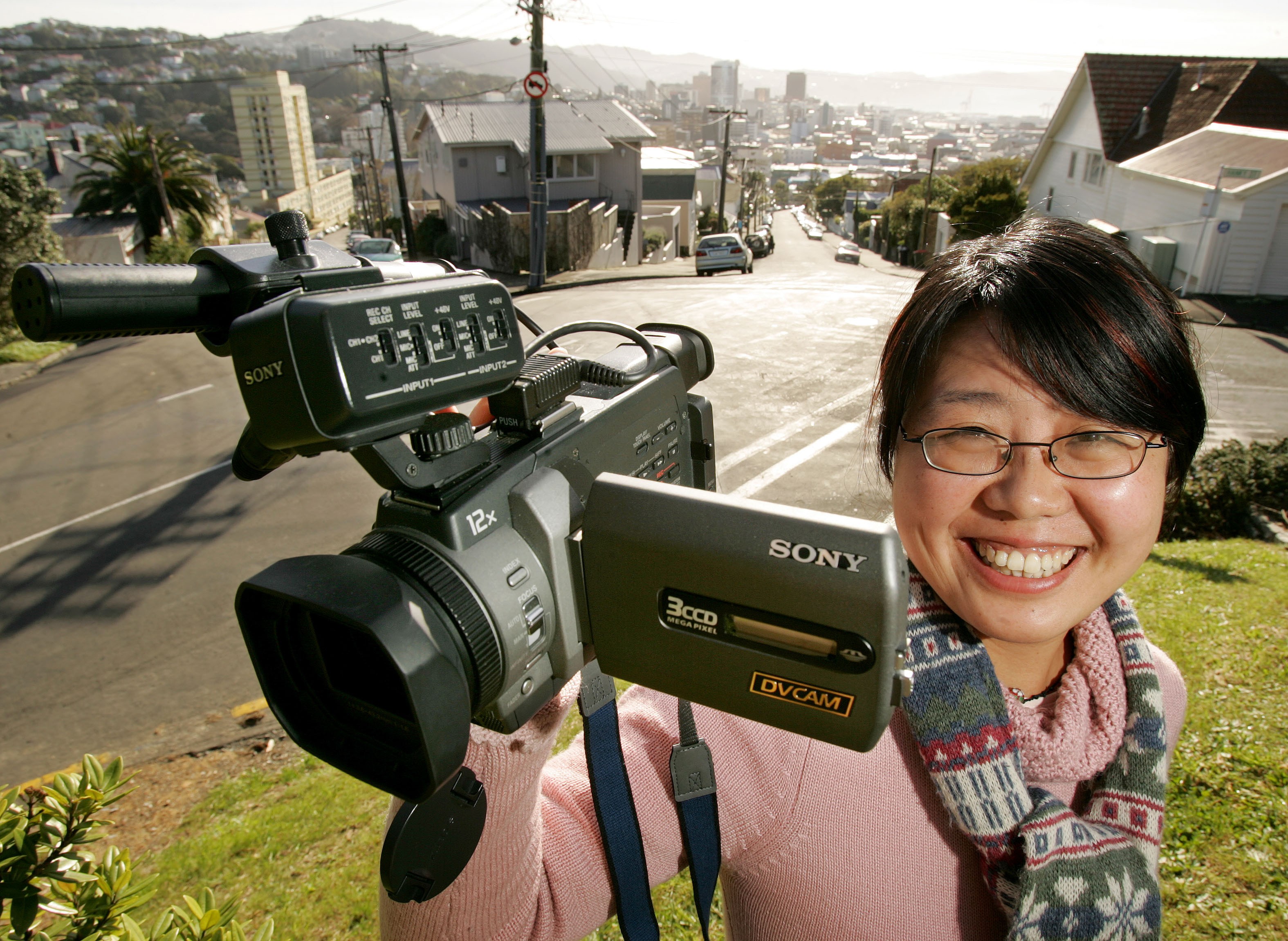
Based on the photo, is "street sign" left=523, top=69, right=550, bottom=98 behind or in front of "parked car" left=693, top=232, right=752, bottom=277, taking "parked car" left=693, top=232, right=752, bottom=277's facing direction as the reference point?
behind

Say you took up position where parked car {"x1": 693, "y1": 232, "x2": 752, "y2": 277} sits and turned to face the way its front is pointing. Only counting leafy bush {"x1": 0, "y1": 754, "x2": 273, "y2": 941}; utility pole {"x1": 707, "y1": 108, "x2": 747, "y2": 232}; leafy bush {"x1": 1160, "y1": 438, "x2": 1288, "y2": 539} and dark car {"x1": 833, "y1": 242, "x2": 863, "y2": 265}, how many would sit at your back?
2

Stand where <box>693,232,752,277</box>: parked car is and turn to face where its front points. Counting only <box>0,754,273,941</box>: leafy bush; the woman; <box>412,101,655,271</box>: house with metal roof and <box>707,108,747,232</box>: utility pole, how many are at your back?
2

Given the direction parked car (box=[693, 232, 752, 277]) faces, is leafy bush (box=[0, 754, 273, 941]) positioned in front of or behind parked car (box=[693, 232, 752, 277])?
behind

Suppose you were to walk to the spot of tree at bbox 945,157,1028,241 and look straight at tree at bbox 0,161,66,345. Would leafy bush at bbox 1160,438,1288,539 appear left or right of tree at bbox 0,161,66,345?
left

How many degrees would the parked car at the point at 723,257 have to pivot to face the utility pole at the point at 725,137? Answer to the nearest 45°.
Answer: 0° — it already faces it

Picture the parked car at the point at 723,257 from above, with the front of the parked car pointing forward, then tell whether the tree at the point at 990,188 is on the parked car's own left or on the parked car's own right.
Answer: on the parked car's own right

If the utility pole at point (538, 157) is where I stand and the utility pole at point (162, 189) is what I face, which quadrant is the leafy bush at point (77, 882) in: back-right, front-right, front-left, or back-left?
back-left

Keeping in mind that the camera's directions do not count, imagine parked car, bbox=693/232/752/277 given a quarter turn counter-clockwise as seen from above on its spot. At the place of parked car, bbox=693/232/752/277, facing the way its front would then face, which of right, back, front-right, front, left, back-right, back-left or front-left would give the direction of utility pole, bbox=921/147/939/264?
back-right

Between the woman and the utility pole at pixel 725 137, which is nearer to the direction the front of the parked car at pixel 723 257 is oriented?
the utility pole

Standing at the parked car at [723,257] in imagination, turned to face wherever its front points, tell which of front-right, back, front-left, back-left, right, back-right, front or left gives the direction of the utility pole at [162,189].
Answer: left

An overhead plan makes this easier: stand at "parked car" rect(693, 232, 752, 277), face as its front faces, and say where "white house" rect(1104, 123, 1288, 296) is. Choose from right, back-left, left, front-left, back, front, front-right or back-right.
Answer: back-right

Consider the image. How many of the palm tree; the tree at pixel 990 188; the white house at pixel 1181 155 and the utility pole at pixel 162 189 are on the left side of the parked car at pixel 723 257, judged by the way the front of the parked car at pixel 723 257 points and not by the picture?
2

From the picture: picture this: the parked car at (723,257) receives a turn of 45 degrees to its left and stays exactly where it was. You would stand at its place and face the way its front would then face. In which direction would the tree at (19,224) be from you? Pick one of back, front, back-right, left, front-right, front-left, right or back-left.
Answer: left

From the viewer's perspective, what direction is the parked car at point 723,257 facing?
away from the camera
